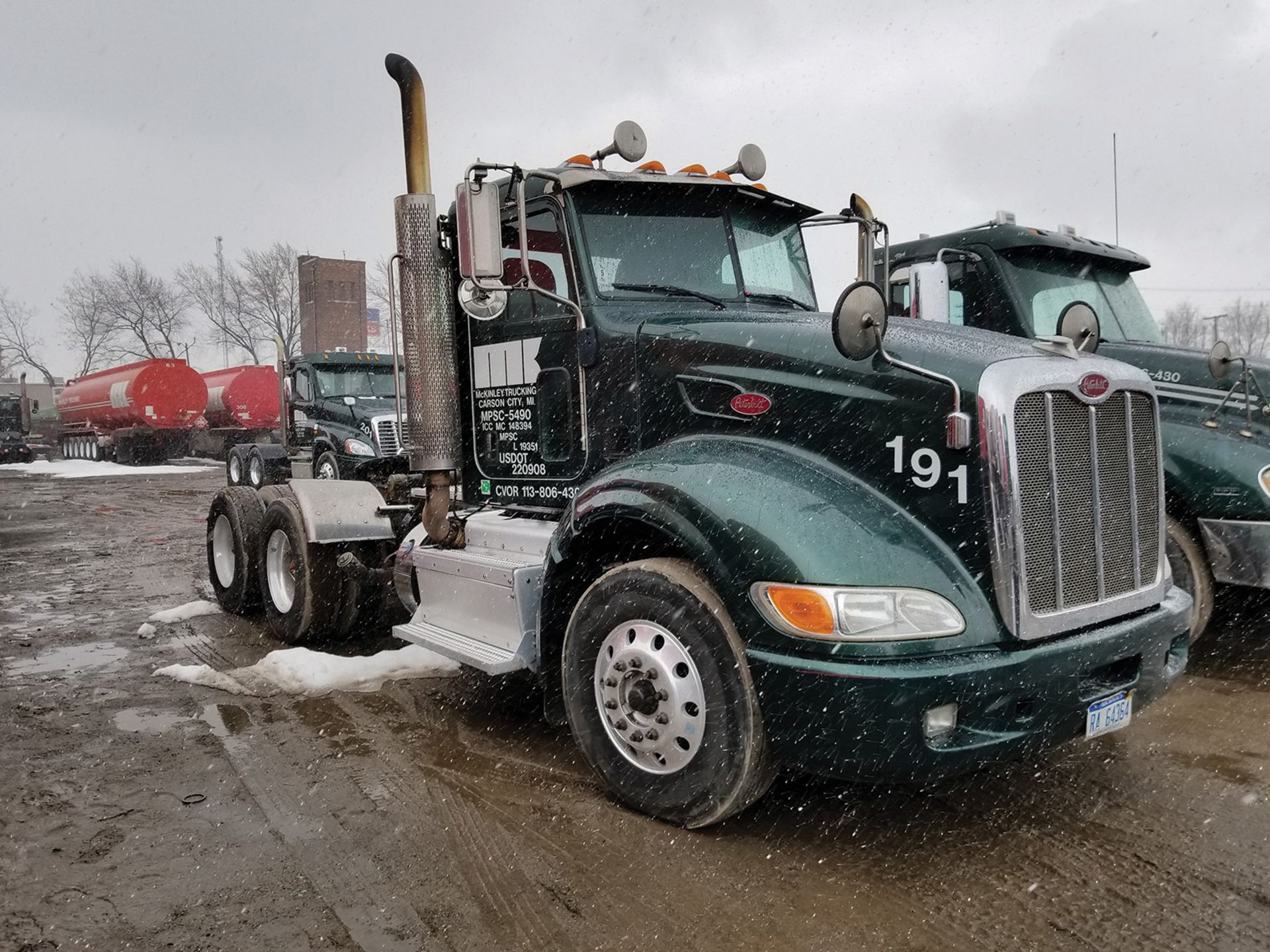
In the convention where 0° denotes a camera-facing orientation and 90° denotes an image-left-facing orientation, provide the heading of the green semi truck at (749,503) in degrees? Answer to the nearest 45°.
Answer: approximately 315°

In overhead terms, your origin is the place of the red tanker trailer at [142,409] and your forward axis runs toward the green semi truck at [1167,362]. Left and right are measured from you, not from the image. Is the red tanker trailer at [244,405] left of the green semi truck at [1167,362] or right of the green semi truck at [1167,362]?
left

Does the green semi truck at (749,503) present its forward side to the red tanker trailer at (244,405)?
no

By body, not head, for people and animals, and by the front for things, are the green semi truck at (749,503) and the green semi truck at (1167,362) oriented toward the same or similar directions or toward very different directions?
same or similar directions

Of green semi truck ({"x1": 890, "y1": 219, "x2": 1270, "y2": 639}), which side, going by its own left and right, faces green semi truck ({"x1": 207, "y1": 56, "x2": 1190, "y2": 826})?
right

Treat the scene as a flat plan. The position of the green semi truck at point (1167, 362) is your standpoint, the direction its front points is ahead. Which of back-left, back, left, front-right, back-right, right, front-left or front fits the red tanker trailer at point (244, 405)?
back

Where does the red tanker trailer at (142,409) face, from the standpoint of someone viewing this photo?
facing the viewer and to the right of the viewer

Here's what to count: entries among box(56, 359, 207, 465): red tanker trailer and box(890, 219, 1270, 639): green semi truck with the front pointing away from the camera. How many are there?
0

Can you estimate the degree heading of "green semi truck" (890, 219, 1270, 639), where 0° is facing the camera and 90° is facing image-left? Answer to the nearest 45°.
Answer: approximately 315°

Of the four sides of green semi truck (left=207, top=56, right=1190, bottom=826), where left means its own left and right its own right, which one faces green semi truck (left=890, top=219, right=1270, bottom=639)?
left

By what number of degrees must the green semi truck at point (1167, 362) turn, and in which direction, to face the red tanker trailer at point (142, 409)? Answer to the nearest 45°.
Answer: approximately 180°
